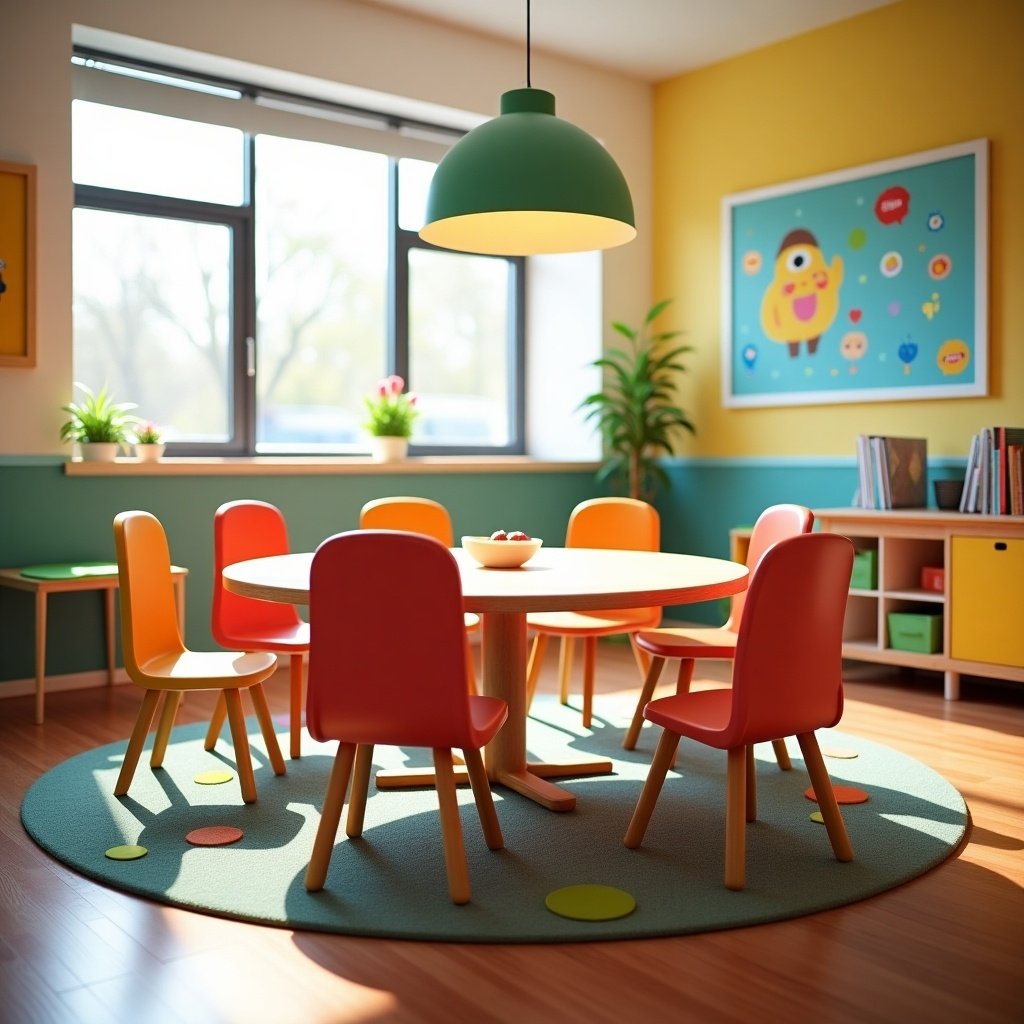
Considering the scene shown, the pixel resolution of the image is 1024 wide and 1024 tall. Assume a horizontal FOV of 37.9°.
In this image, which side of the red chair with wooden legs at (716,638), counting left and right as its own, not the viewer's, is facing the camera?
left

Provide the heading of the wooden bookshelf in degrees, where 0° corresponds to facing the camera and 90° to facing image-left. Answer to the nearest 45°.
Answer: approximately 45°

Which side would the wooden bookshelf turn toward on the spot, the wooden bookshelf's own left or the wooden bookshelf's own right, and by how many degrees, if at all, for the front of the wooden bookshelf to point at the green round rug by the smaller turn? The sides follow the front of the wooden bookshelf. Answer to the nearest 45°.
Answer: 0° — it already faces it

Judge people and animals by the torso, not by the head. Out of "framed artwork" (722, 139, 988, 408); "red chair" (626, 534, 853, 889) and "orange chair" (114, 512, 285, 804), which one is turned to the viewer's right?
the orange chair

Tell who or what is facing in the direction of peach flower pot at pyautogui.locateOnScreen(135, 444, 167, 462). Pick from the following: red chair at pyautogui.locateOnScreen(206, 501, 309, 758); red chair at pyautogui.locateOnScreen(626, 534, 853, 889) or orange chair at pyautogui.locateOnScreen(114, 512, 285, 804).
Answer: red chair at pyautogui.locateOnScreen(626, 534, 853, 889)

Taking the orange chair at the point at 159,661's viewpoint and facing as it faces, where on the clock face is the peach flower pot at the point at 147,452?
The peach flower pot is roughly at 9 o'clock from the orange chair.

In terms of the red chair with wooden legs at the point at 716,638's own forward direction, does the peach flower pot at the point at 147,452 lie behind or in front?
in front

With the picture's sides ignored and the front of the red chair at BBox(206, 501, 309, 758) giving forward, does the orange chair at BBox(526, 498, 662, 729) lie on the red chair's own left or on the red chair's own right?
on the red chair's own left

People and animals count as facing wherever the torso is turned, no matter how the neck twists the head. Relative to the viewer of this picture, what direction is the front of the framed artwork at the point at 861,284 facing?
facing the viewer and to the left of the viewer

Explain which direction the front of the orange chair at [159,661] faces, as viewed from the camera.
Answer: facing to the right of the viewer

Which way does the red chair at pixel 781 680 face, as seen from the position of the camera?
facing away from the viewer and to the left of the viewer

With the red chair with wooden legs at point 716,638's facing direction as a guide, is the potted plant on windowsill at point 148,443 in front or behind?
in front

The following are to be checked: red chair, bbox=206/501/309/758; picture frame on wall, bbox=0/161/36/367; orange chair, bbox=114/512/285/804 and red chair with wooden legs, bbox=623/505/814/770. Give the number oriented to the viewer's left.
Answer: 1

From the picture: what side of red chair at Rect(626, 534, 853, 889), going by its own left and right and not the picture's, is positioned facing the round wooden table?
front
